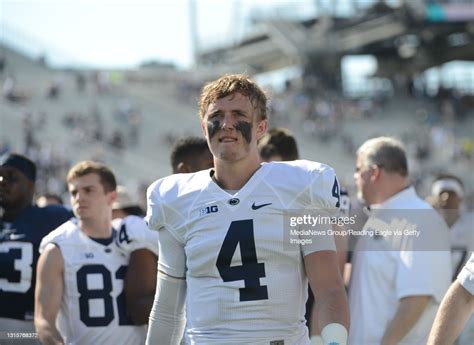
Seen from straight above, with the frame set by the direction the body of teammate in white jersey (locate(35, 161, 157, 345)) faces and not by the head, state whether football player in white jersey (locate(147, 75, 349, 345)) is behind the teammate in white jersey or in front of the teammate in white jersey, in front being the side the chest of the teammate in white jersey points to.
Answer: in front

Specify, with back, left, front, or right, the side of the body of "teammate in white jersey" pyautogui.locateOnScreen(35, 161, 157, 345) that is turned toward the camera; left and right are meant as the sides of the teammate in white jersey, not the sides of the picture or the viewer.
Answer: front

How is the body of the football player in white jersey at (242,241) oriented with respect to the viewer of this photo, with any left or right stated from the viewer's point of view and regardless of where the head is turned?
facing the viewer

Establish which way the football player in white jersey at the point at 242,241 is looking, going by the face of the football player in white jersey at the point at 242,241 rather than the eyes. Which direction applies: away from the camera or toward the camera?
toward the camera

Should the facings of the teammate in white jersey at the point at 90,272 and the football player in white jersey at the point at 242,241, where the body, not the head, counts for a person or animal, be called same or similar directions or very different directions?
same or similar directions
